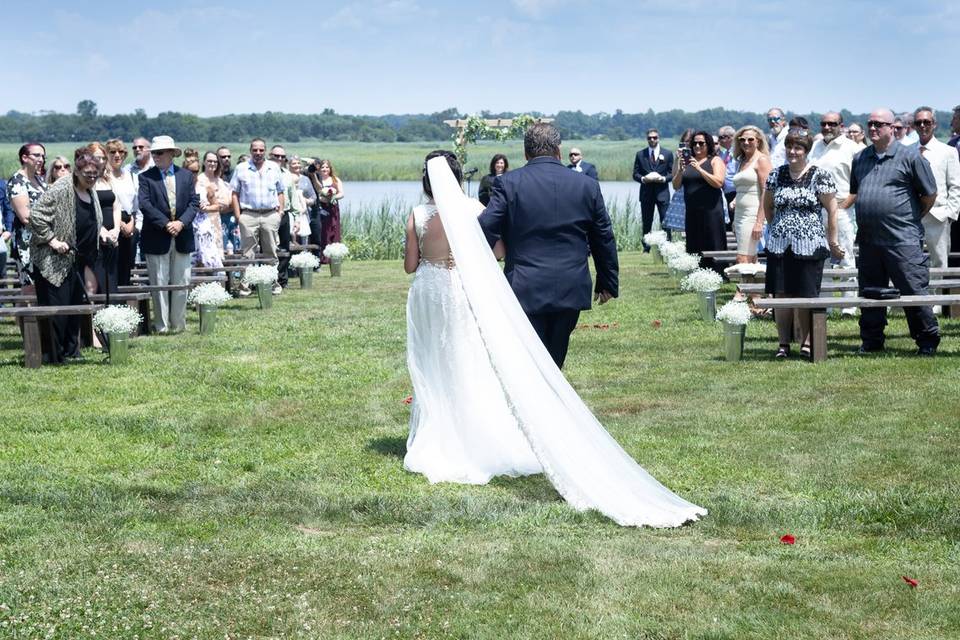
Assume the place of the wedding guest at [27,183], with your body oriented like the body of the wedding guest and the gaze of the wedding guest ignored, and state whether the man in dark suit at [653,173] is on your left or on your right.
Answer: on your left

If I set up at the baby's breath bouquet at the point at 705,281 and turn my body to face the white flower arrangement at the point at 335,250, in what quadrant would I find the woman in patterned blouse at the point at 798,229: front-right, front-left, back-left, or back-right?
back-left

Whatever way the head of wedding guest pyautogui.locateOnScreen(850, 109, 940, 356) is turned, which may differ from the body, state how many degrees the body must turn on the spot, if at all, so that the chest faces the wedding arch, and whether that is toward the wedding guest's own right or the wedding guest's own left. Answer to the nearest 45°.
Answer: approximately 90° to the wedding guest's own right

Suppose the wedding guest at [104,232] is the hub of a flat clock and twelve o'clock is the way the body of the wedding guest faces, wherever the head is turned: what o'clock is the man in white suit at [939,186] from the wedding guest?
The man in white suit is roughly at 11 o'clock from the wedding guest.

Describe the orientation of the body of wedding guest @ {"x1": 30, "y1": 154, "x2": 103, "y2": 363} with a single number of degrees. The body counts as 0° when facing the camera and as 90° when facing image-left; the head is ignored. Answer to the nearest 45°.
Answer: approximately 315°

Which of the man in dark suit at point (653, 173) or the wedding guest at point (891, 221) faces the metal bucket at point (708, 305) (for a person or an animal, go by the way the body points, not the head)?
the man in dark suit

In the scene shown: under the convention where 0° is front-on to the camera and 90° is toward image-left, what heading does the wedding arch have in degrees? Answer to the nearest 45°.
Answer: approximately 0°

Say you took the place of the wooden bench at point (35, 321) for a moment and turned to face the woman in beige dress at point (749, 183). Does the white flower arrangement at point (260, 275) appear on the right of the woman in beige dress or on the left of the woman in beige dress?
left

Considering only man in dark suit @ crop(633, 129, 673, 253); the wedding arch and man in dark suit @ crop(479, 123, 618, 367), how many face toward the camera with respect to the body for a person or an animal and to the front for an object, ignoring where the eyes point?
2

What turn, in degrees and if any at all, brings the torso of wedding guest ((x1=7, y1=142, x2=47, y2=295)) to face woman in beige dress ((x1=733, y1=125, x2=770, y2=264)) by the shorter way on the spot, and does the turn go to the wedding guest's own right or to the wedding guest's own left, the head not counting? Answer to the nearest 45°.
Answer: approximately 45° to the wedding guest's own left
